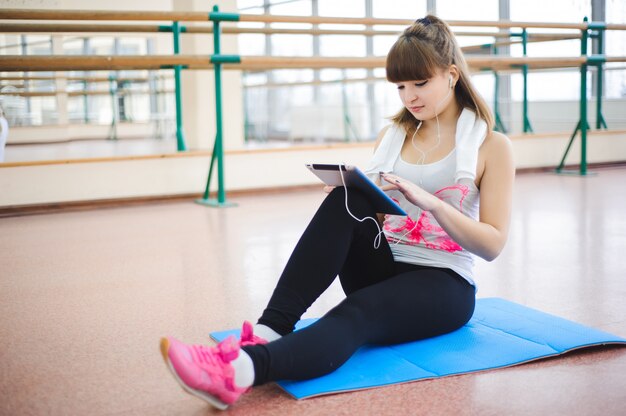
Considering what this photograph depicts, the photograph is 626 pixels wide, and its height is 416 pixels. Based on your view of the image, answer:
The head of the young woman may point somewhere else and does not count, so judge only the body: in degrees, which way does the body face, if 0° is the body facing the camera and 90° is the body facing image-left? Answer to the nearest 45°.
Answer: approximately 45°

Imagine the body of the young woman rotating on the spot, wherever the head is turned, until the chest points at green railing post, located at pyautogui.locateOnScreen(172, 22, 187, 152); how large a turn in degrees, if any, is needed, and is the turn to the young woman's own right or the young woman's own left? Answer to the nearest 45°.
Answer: approximately 135° to the young woman's own right

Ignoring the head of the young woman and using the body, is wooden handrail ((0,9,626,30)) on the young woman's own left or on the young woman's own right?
on the young woman's own right

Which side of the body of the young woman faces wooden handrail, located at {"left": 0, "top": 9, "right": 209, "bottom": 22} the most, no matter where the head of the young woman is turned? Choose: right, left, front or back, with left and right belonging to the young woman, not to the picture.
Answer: right

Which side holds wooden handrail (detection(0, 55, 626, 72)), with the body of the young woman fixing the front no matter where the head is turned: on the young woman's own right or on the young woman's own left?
on the young woman's own right
